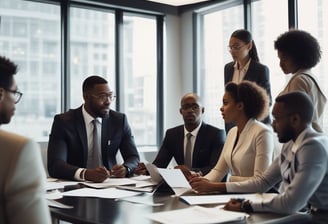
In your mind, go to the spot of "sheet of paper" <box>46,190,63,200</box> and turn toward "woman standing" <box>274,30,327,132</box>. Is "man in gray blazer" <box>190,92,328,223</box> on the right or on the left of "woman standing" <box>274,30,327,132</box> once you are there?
right

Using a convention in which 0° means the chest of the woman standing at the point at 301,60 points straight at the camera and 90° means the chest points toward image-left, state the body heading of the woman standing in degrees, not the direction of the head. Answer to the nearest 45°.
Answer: approximately 90°

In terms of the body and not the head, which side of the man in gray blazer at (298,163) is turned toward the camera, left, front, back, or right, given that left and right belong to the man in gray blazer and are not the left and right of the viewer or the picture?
left

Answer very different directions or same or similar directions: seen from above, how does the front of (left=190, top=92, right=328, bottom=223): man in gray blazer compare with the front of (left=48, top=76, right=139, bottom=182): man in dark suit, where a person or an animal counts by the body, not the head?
very different directions

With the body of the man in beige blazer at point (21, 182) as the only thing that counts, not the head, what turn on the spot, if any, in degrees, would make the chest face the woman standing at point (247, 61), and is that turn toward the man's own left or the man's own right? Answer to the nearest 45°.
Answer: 0° — they already face them

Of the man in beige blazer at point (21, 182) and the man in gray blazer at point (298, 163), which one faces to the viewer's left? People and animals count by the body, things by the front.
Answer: the man in gray blazer at point (298, 163)

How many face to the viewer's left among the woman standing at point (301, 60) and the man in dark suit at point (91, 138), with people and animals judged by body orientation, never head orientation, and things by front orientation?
1

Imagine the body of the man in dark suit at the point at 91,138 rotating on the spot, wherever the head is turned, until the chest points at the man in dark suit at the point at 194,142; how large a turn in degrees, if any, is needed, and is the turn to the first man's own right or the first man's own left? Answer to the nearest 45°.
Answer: approximately 45° to the first man's own left

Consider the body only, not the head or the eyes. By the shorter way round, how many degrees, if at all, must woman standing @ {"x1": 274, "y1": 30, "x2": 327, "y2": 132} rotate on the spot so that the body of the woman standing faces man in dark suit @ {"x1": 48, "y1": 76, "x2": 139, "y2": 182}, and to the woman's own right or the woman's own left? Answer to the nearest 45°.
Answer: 0° — they already face them

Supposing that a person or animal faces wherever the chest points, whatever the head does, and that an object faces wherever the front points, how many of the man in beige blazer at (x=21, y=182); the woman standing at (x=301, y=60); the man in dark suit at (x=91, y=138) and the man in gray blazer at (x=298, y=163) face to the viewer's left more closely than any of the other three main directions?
2

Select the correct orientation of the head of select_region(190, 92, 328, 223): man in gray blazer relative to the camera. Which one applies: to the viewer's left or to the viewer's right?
to the viewer's left

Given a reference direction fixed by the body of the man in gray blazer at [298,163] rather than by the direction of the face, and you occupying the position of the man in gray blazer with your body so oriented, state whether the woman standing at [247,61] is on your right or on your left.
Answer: on your right

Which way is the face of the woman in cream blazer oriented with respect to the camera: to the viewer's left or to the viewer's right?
to the viewer's left
